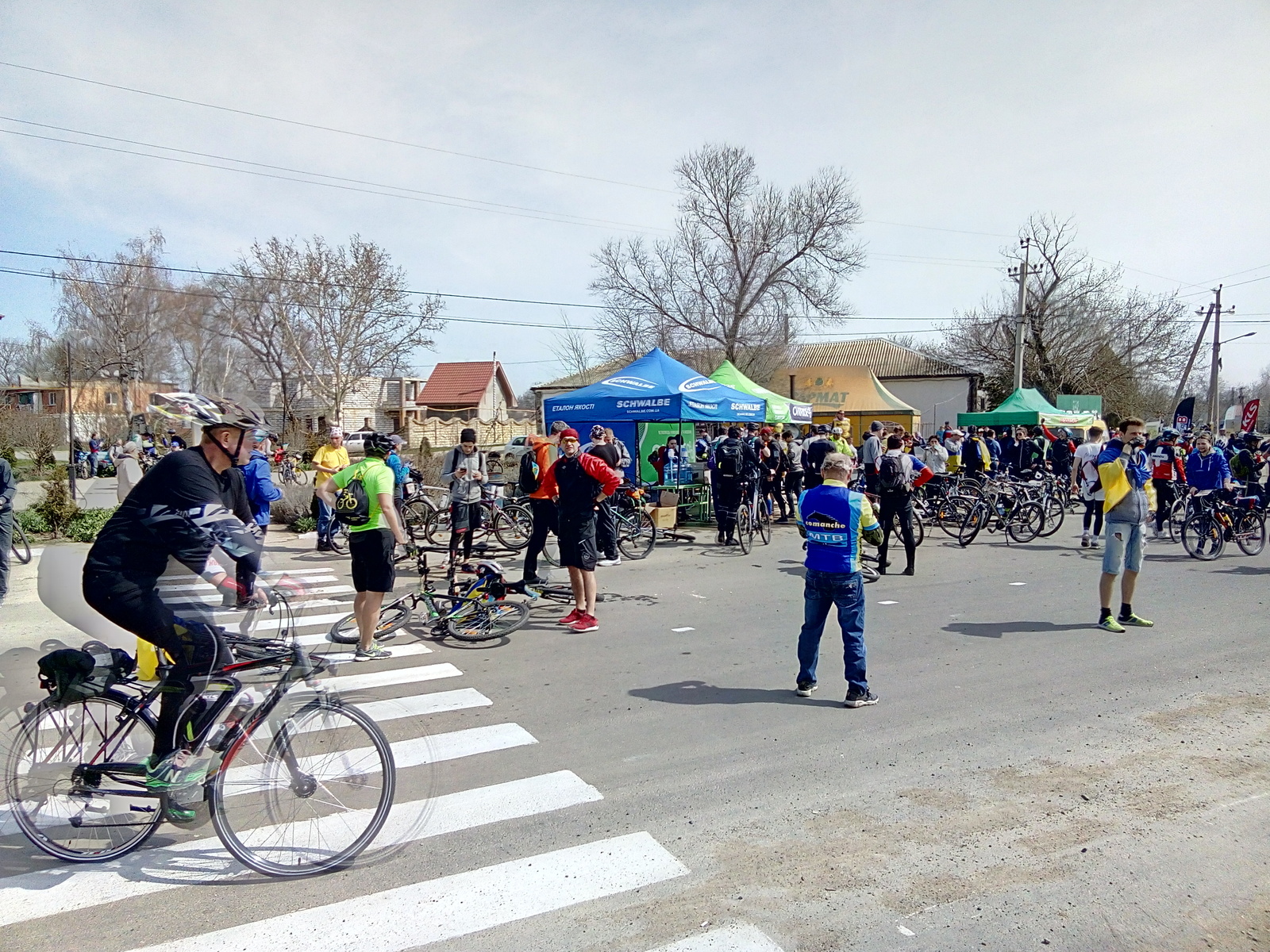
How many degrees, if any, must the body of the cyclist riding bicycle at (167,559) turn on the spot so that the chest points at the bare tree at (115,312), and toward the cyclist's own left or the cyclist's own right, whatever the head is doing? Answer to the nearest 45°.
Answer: approximately 90° to the cyclist's own left

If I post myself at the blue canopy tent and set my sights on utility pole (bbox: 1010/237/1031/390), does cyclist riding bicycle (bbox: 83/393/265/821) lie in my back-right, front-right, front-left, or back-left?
back-right

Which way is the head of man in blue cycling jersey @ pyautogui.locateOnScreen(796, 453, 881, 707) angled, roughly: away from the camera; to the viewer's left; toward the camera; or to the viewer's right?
away from the camera

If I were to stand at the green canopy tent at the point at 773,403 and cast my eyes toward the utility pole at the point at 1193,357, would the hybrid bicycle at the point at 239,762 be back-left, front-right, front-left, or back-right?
back-right

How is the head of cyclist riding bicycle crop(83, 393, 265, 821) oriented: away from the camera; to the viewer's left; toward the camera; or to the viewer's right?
to the viewer's right

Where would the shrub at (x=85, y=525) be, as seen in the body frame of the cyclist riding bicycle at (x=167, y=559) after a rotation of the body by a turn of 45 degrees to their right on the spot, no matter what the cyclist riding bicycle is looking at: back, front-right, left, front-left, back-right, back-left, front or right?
back-left

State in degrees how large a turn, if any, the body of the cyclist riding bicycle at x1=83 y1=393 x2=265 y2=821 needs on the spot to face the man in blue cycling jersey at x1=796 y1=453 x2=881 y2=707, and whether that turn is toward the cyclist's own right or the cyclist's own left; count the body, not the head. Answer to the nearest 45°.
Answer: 0° — they already face them

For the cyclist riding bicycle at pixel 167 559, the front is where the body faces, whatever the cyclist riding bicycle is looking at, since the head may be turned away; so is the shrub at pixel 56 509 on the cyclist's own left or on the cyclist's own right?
on the cyclist's own left

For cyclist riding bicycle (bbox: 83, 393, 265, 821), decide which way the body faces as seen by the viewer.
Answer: to the viewer's right

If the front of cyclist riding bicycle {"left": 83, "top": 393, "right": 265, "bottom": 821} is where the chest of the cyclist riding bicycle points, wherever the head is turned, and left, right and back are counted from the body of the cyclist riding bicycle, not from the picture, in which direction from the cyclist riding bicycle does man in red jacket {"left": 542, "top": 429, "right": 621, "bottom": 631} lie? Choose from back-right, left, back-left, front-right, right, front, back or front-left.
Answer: front-left

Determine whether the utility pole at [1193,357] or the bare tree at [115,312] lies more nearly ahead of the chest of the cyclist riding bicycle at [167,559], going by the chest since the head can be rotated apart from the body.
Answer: the utility pole

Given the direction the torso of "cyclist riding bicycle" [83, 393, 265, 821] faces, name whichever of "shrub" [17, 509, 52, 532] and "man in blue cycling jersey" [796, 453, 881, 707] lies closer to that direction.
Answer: the man in blue cycling jersey

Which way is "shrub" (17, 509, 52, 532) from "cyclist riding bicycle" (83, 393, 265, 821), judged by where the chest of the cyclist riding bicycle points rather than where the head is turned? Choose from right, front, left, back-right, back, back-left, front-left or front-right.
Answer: left

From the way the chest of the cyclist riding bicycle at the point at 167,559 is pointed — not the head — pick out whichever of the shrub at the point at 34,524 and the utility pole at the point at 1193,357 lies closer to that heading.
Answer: the utility pole
